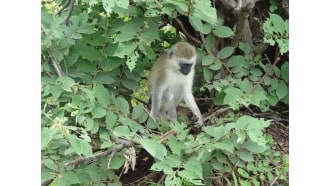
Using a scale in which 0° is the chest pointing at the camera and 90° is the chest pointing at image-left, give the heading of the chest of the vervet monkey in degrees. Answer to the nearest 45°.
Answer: approximately 315°
